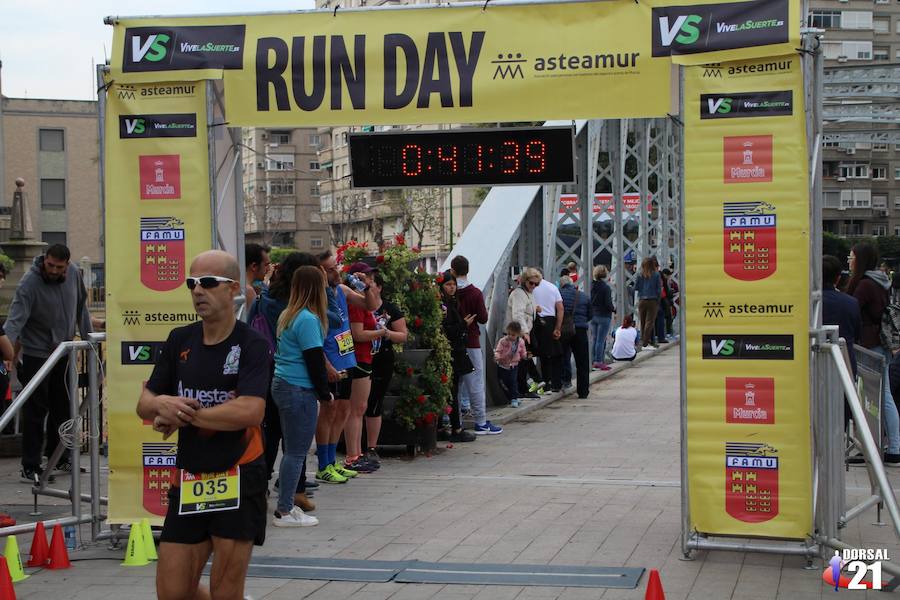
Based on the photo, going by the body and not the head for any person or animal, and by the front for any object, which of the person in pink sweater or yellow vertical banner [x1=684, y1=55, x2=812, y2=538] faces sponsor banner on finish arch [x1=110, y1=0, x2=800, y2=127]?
the person in pink sweater

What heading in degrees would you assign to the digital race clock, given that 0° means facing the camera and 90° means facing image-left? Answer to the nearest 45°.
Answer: approximately 0°

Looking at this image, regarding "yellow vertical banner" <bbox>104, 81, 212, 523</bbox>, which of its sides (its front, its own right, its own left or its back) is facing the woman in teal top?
left
